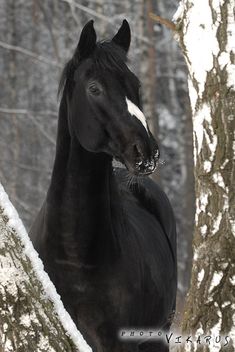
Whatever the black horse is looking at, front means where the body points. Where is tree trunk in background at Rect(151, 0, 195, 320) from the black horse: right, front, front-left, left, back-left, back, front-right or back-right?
back-right

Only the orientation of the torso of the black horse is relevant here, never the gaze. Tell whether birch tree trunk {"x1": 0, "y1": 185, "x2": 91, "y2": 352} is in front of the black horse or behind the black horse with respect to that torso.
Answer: in front

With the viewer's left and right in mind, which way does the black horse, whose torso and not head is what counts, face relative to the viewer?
facing the viewer and to the left of the viewer

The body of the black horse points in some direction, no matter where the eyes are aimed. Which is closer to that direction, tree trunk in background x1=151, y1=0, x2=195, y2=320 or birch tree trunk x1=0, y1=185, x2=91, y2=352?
the birch tree trunk

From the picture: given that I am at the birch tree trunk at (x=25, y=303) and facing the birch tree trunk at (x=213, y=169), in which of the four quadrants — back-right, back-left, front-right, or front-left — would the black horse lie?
front-left

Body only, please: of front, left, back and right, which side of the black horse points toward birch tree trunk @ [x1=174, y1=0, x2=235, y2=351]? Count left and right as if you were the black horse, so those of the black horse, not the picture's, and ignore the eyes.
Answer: left

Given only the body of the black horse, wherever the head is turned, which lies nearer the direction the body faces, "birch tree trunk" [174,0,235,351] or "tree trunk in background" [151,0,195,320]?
the birch tree trunk
